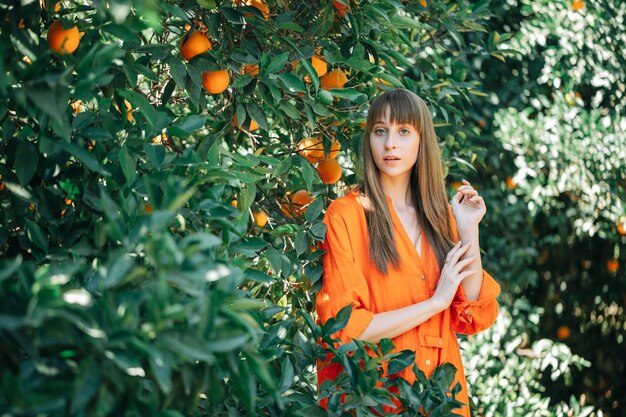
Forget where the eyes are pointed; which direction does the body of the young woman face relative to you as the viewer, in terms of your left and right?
facing the viewer and to the right of the viewer

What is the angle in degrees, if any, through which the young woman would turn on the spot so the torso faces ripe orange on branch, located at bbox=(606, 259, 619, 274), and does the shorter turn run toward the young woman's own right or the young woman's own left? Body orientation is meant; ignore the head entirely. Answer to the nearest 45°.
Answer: approximately 90° to the young woman's own left

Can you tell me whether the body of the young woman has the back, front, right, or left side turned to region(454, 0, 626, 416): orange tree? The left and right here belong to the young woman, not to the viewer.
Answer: left

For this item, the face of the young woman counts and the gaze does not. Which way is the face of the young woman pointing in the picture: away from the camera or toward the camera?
toward the camera

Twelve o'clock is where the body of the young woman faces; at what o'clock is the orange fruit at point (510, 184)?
The orange fruit is roughly at 8 o'clock from the young woman.

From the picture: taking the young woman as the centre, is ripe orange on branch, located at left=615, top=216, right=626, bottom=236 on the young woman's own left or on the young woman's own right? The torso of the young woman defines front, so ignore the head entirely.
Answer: on the young woman's own left
